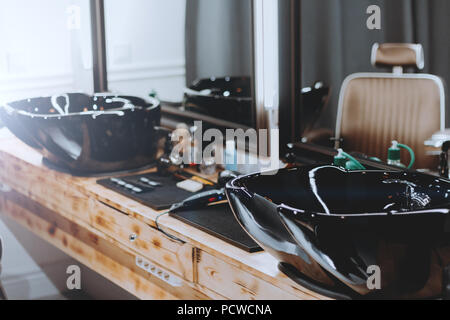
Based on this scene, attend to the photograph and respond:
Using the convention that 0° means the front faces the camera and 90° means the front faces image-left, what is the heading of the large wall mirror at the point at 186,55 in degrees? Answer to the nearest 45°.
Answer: approximately 45°

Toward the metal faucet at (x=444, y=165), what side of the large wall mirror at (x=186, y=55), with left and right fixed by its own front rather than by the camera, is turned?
left

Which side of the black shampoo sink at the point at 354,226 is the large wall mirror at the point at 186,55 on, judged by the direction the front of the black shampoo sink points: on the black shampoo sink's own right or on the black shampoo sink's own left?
on the black shampoo sink's own right

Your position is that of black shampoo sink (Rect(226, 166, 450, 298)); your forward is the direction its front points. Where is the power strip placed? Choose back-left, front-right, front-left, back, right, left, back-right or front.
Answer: right

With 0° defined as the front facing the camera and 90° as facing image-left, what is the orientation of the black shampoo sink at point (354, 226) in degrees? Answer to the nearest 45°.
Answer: approximately 45°

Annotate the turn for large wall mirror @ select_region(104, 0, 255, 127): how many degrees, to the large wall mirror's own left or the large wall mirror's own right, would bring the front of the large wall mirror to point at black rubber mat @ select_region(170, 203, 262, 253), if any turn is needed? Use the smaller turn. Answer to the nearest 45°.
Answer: approximately 45° to the large wall mirror's own left
